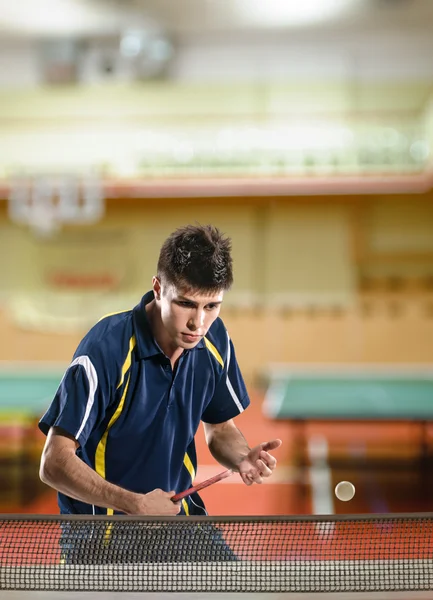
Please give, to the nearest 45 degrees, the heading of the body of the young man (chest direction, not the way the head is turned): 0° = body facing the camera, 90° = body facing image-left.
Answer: approximately 315°

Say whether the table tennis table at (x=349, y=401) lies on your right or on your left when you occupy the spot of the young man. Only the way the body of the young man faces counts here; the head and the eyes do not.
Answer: on your left

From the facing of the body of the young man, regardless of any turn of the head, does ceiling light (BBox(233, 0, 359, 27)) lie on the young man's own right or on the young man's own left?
on the young man's own left

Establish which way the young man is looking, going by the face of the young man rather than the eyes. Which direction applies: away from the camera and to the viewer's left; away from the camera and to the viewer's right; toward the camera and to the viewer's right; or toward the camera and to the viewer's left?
toward the camera and to the viewer's right
